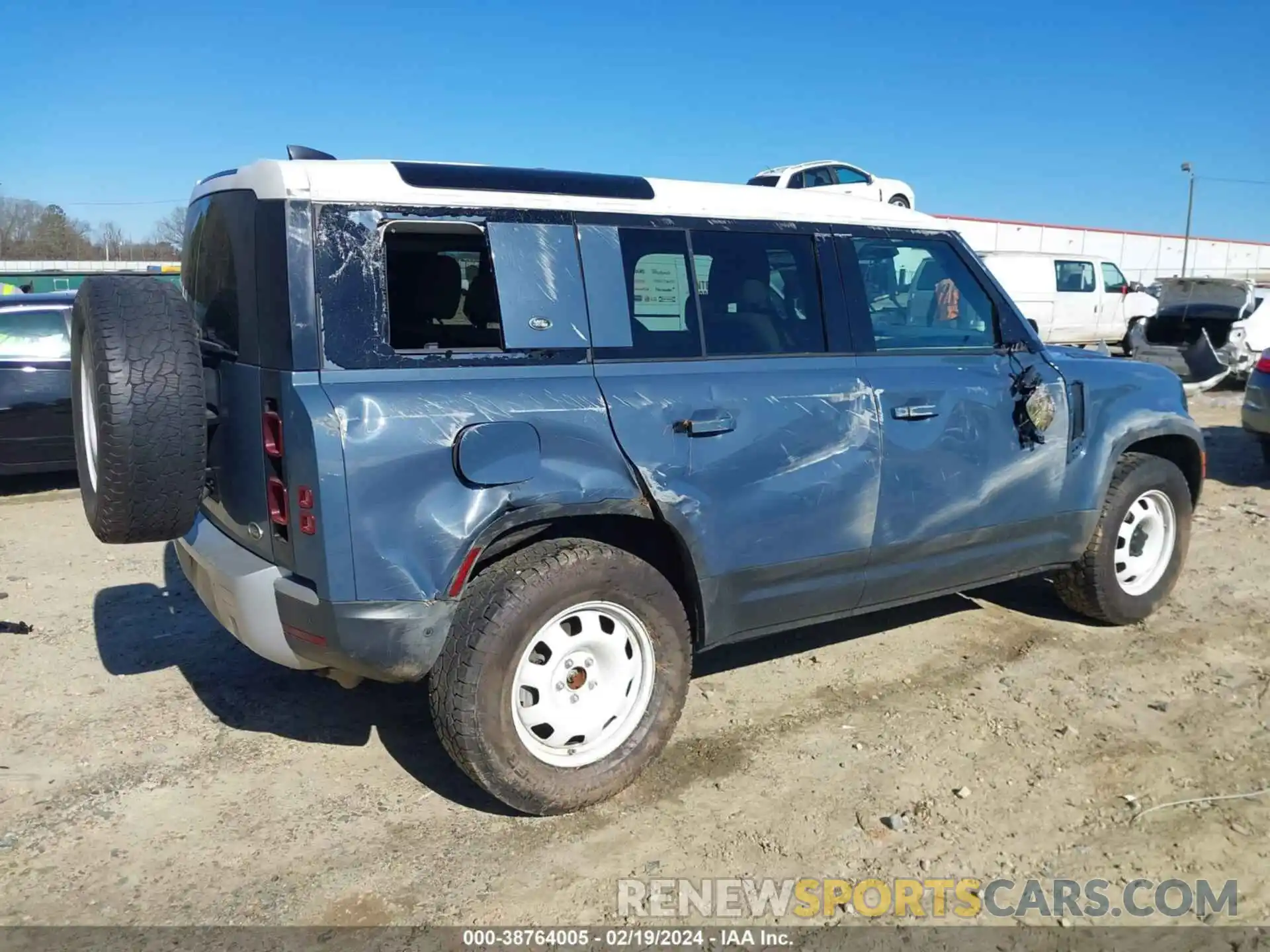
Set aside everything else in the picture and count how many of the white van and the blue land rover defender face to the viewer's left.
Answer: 0

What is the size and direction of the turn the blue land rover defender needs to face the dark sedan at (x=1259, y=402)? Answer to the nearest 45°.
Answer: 0° — it already faces it

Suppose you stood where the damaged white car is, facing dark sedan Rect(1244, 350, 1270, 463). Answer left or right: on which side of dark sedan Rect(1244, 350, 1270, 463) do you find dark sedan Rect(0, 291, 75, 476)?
right

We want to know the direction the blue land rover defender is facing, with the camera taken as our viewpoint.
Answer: facing away from the viewer and to the right of the viewer

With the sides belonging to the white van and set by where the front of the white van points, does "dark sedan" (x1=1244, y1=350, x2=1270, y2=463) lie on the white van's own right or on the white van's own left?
on the white van's own right

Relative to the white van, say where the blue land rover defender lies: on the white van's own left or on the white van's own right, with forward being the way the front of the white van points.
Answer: on the white van's own right

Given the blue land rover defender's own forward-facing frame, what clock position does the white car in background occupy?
The white car in background is roughly at 11 o'clock from the blue land rover defender.

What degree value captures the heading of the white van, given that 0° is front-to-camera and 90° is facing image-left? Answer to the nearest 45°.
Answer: approximately 270°

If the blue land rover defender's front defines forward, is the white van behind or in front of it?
in front

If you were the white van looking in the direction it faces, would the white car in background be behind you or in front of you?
behind
